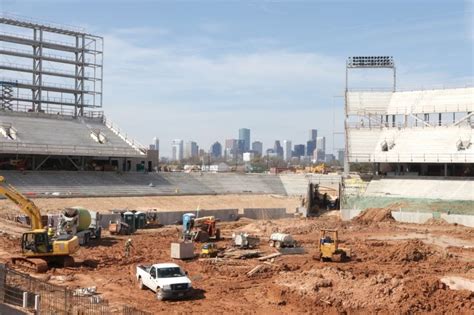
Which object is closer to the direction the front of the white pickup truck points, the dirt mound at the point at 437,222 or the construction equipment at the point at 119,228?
the dirt mound

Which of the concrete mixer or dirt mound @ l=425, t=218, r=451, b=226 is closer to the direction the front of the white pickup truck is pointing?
the dirt mound

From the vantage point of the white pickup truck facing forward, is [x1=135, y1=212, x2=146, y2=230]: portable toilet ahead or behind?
behind

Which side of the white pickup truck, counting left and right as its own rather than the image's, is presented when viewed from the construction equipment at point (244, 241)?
left

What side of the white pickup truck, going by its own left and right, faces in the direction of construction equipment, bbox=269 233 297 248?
left

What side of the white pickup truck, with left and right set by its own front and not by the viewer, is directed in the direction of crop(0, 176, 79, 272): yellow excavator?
back

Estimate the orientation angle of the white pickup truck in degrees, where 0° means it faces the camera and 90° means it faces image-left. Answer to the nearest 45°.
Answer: approximately 315°

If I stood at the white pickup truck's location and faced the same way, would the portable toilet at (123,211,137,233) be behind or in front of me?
behind
